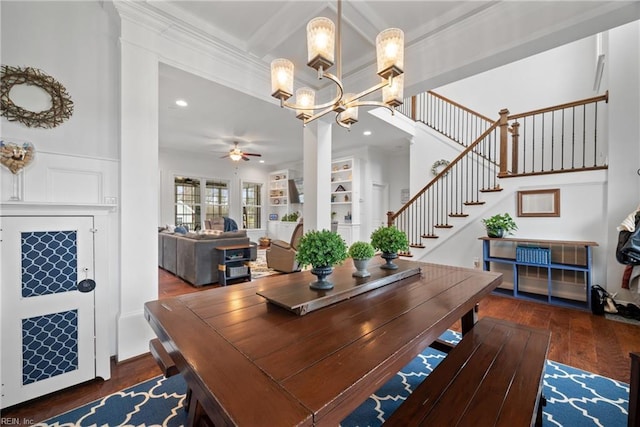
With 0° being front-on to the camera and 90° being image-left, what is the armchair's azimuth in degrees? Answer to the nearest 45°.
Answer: approximately 90°

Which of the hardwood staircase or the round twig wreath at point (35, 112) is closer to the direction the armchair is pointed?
the round twig wreath

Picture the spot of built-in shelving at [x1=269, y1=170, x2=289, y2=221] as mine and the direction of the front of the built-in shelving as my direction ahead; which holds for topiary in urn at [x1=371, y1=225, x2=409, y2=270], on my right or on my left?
on my left

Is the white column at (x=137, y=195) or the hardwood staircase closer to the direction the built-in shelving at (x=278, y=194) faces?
the white column

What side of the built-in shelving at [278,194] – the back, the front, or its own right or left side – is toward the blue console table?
left

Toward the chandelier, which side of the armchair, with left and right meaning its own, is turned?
left

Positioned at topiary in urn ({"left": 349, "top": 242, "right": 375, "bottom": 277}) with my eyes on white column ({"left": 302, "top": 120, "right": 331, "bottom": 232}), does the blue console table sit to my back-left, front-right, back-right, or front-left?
front-right

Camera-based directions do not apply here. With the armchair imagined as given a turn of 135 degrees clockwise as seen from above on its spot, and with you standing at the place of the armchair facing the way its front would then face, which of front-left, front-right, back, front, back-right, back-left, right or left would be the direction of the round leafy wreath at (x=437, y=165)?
front-right

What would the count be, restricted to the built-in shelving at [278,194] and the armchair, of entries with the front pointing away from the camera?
0

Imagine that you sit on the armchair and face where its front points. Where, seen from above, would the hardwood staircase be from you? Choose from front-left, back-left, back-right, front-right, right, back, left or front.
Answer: back

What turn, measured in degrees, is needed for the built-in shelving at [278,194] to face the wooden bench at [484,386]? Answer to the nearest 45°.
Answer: approximately 45° to its left

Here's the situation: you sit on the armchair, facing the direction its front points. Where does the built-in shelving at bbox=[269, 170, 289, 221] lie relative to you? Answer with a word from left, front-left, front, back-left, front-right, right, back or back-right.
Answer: right

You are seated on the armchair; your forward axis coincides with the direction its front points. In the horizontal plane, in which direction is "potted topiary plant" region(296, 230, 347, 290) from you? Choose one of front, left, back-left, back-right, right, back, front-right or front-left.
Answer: left

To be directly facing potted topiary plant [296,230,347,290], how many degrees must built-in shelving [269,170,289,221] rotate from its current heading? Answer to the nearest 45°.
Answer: approximately 45° to its left

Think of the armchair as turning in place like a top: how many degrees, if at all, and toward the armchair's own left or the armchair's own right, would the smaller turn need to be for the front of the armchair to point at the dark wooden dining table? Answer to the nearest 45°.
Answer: approximately 90° to the armchair's own left

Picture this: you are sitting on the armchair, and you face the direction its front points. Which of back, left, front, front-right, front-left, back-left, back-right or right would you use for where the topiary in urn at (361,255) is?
left
